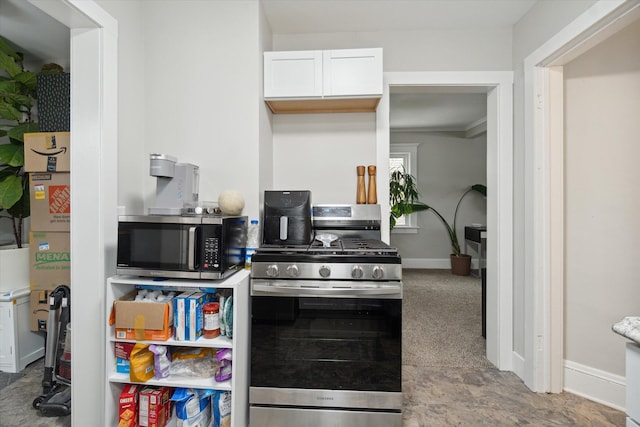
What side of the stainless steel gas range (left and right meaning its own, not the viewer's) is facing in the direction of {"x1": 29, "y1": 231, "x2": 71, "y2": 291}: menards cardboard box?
right

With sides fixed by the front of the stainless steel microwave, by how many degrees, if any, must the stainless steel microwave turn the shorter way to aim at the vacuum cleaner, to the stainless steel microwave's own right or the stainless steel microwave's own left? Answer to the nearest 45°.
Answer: approximately 135° to the stainless steel microwave's own right

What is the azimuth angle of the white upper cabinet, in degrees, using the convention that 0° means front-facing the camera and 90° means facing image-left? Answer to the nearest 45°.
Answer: approximately 0°

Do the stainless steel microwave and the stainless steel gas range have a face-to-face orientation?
no

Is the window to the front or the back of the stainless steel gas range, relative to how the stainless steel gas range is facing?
to the back

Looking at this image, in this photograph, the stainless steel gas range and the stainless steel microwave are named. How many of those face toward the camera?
2

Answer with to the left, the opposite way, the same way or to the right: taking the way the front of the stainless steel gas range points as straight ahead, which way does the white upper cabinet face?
the same way

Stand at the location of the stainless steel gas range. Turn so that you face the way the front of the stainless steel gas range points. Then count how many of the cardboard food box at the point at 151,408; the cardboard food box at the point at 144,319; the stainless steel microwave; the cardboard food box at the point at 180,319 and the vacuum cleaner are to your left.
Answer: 0

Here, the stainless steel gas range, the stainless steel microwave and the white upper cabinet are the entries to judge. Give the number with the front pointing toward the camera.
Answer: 3

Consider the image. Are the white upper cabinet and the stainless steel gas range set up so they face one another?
no

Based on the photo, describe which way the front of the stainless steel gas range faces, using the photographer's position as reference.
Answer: facing the viewer

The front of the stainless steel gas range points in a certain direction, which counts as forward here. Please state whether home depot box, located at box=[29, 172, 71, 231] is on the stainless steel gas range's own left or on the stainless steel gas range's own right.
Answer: on the stainless steel gas range's own right

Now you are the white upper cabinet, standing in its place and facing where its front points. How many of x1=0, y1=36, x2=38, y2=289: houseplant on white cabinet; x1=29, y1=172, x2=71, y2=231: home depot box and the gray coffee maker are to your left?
0

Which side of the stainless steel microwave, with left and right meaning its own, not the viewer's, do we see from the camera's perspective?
front
